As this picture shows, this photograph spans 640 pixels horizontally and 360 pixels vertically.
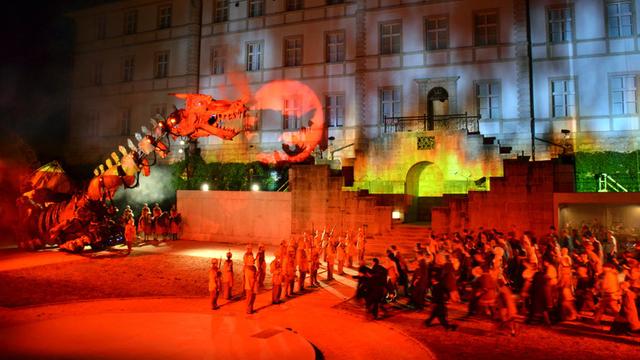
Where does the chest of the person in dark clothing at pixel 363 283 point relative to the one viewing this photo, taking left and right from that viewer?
facing to the left of the viewer

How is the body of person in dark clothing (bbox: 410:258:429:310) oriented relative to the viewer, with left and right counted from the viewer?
facing to the left of the viewer

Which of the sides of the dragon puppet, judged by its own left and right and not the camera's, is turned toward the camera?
right

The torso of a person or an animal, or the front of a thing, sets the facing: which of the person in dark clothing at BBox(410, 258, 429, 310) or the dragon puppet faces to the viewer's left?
the person in dark clothing

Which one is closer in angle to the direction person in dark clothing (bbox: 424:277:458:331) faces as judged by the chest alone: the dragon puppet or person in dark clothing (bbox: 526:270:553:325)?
the dragon puppet

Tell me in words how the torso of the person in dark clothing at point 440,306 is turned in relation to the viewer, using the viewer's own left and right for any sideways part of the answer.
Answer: facing to the left of the viewer

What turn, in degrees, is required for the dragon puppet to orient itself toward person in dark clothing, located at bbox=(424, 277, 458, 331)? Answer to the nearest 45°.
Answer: approximately 45° to its right
